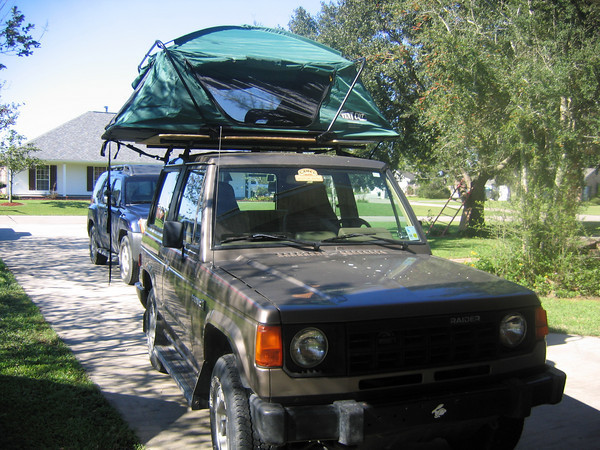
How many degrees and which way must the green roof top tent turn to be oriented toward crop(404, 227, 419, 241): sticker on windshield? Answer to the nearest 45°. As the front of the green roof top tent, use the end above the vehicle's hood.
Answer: approximately 45° to its left

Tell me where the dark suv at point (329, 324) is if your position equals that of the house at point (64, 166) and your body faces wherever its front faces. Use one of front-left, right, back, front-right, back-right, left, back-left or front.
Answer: front

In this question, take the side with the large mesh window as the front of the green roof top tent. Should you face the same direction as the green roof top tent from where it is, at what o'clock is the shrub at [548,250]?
The shrub is roughly at 8 o'clock from the green roof top tent.

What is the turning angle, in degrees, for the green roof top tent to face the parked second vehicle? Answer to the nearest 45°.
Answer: approximately 180°

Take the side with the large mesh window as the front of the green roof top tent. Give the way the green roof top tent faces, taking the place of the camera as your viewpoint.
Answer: facing the viewer

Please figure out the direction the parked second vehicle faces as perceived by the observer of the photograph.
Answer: facing the viewer and to the right of the viewer

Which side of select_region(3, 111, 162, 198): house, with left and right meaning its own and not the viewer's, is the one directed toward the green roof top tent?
front

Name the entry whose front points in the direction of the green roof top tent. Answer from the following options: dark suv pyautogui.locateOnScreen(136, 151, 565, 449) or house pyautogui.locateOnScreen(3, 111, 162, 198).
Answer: the house

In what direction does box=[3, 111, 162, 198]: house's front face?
toward the camera

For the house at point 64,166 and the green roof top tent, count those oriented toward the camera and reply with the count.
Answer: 2

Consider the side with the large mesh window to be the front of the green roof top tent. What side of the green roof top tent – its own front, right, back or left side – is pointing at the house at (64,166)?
back

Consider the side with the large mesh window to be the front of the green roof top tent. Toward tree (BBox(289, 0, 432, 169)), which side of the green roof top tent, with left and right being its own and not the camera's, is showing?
back
